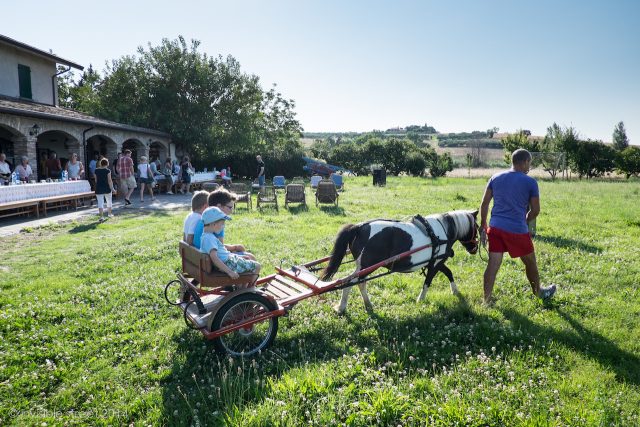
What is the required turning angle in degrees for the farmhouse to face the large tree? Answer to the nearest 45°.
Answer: approximately 90° to its left

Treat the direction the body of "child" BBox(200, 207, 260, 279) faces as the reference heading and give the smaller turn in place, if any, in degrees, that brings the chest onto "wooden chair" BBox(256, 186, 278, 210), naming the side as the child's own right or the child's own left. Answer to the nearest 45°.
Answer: approximately 90° to the child's own left

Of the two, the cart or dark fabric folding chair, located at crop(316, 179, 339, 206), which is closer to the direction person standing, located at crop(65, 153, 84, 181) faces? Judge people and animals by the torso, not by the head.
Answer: the cart

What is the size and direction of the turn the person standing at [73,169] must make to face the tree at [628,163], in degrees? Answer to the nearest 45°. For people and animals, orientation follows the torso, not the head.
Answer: approximately 90° to their left

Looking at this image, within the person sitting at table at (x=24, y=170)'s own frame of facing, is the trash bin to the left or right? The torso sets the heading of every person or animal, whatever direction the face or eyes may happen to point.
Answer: on their left

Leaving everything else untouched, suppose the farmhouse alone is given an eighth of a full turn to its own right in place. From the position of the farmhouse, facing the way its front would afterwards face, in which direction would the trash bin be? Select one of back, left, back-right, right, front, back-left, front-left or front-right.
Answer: left

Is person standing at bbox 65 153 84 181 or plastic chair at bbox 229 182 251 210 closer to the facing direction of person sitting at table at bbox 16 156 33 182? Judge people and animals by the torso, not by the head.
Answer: the plastic chair

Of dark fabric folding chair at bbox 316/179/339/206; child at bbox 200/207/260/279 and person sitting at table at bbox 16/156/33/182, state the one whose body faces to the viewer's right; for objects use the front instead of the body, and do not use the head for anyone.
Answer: the child

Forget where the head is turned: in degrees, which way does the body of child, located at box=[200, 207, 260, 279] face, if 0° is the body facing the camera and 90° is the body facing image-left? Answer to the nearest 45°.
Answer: approximately 270°

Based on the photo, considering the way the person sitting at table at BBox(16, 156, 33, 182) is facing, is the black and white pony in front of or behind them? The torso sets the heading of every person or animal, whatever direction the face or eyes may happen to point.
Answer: in front

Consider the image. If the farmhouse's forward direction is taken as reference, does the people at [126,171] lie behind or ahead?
ahead
